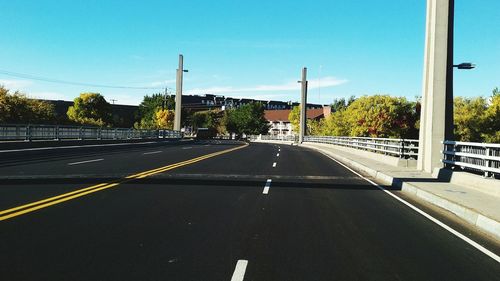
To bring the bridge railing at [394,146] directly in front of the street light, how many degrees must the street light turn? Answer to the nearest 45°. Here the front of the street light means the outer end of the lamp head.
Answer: approximately 135° to its left

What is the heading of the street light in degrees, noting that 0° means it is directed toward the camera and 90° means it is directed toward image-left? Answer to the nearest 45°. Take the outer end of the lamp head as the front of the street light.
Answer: approximately 270°

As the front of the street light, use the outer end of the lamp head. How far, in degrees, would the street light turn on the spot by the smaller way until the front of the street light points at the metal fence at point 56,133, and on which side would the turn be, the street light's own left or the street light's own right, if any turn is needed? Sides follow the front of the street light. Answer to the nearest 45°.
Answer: approximately 180°

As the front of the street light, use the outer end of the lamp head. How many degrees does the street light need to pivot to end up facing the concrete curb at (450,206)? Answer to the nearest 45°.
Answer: approximately 90° to its right
